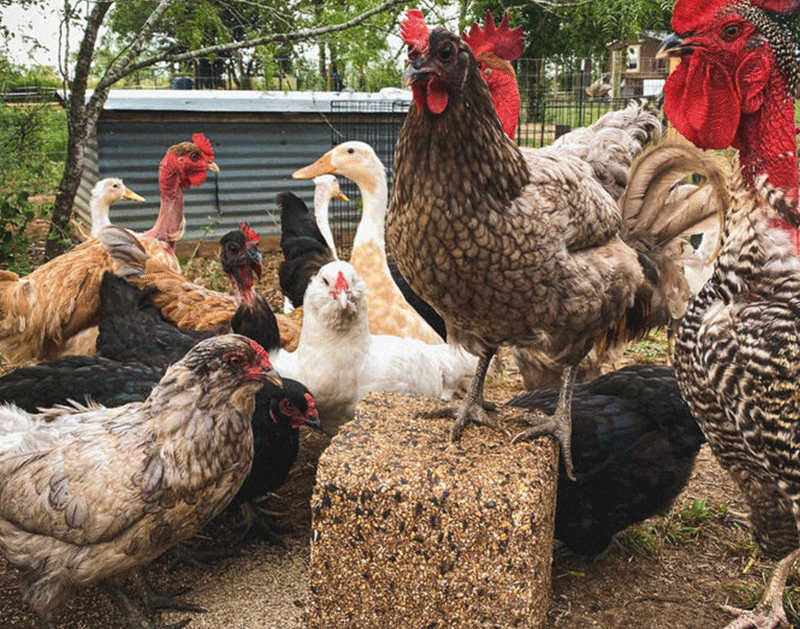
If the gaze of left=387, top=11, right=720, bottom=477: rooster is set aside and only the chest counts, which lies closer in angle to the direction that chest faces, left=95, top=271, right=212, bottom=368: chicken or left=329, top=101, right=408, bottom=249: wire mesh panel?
the chicken

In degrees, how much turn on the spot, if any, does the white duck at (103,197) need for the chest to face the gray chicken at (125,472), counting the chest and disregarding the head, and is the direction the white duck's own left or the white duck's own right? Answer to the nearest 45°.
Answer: approximately 90° to the white duck's own right

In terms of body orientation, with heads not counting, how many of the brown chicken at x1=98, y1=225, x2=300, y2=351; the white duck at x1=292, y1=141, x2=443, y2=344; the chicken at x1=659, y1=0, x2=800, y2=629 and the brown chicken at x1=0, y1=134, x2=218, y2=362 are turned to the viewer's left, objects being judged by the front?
2

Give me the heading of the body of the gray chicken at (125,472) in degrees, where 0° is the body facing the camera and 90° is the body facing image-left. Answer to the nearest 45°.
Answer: approximately 270°

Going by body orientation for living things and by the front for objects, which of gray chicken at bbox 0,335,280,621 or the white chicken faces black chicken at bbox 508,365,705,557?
the gray chicken

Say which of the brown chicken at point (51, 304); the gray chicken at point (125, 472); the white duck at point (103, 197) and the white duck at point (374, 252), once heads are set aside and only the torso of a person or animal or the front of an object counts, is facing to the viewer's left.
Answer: the white duck at point (374, 252)

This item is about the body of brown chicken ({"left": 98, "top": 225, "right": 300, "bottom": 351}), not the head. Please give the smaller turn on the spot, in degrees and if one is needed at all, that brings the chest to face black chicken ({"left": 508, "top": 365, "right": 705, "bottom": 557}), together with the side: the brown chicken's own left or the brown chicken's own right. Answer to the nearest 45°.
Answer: approximately 45° to the brown chicken's own right

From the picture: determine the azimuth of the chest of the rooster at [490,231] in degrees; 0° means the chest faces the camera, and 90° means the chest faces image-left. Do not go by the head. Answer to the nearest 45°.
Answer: approximately 45°

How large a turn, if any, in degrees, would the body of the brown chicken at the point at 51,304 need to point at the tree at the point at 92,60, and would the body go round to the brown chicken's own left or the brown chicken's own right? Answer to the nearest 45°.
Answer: approximately 90° to the brown chicken's own left

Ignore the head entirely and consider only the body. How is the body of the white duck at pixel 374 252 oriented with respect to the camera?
to the viewer's left

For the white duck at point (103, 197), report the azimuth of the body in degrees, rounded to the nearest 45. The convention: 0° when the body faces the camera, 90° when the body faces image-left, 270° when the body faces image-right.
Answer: approximately 270°

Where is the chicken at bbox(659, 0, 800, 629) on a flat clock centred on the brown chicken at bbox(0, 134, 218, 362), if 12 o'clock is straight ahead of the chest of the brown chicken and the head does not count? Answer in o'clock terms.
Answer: The chicken is roughly at 2 o'clock from the brown chicken.

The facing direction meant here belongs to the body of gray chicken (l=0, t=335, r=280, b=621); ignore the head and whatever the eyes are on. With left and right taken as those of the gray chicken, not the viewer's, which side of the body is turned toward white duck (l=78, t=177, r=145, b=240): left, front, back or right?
left

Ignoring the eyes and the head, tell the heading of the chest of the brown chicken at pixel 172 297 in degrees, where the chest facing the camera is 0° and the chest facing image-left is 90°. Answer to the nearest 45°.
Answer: approximately 270°
